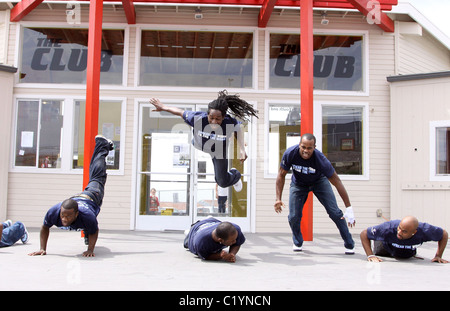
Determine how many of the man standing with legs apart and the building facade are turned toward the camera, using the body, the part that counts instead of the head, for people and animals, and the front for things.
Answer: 2

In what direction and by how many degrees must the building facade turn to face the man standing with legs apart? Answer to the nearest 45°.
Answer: approximately 45° to its left

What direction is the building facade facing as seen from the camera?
toward the camera

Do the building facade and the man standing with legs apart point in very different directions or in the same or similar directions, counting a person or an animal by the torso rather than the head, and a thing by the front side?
same or similar directions

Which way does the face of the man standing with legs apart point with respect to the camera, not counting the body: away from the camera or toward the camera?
toward the camera

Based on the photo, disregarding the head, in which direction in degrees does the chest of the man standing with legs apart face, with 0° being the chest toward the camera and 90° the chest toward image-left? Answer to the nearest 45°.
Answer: approximately 0°
